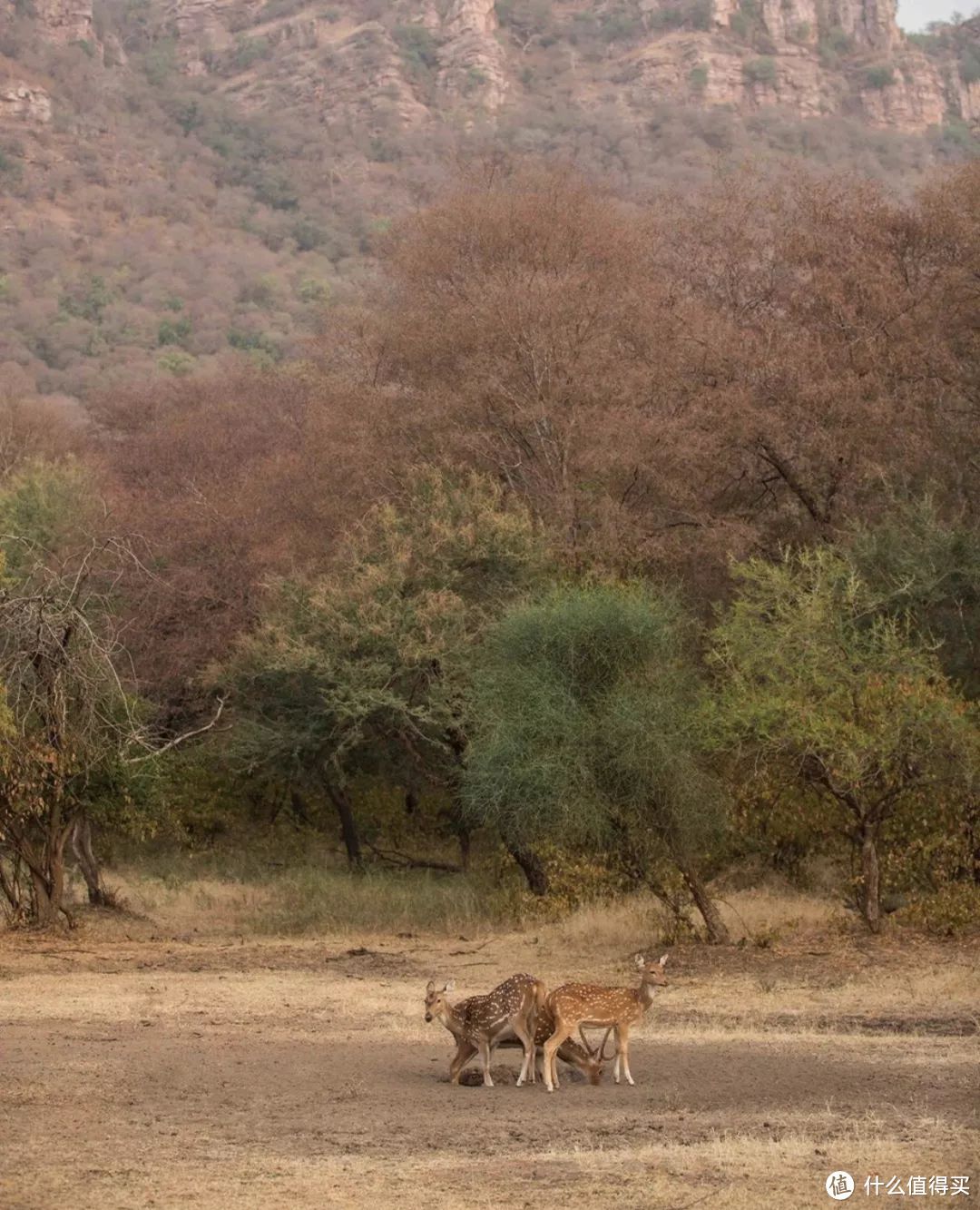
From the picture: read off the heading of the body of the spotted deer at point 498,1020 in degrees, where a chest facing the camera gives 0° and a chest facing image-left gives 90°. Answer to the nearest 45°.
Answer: approximately 90°

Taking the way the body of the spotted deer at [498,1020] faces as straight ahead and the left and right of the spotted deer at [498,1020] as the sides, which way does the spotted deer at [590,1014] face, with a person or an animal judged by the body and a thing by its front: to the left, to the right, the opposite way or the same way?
the opposite way

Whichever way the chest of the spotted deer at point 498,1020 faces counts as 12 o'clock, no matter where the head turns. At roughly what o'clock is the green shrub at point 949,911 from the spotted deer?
The green shrub is roughly at 4 o'clock from the spotted deer.

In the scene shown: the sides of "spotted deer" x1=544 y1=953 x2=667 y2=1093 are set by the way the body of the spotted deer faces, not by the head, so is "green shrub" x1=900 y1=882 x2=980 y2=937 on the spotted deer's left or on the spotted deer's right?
on the spotted deer's left

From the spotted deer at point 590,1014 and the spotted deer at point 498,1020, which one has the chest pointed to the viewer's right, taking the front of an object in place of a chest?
the spotted deer at point 590,1014

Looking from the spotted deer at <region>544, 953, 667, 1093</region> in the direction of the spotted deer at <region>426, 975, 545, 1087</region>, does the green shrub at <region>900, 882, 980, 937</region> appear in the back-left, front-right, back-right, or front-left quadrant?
back-right

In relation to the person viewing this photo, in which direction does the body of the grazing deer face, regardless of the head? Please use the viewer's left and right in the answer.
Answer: facing to the right of the viewer

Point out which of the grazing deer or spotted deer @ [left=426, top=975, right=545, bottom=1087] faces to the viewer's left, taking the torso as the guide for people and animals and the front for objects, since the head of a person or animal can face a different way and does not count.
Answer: the spotted deer

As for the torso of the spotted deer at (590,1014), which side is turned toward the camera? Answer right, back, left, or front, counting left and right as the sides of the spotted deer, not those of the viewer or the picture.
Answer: right

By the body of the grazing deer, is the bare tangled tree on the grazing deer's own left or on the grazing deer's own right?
on the grazing deer's own left

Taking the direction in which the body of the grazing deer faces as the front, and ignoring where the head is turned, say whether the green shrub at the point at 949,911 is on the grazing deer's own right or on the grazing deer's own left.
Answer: on the grazing deer's own left

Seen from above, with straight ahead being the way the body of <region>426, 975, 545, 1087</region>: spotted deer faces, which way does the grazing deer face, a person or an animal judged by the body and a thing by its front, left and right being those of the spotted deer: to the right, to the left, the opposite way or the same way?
the opposite way
